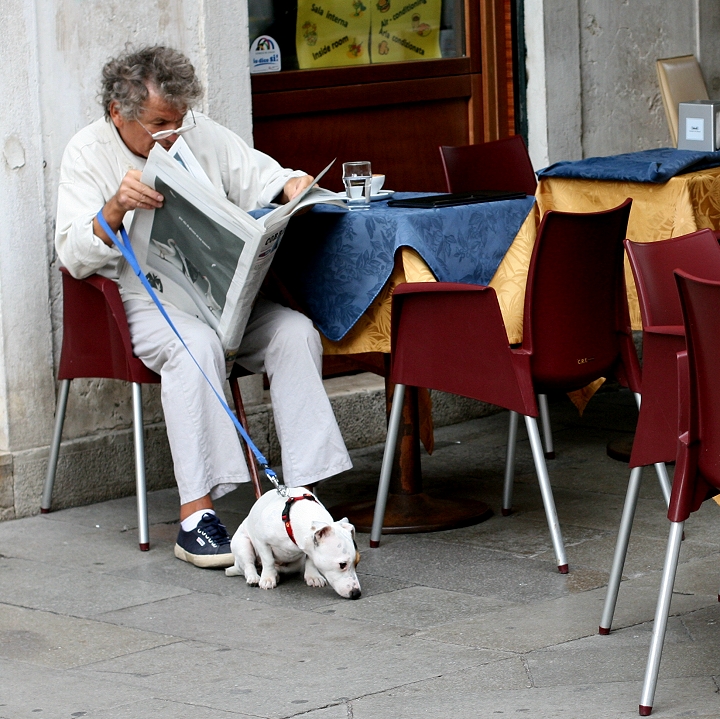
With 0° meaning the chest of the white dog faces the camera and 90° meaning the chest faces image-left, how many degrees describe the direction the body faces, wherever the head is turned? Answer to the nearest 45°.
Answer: approximately 315°

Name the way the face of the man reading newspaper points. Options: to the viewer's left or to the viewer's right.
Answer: to the viewer's right

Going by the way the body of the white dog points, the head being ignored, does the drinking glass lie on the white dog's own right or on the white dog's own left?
on the white dog's own left

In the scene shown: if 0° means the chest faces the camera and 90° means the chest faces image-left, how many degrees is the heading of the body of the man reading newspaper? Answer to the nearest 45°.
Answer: approximately 315°

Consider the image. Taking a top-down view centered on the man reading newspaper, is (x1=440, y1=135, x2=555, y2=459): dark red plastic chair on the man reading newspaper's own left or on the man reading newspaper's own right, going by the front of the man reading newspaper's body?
on the man reading newspaper's own left
